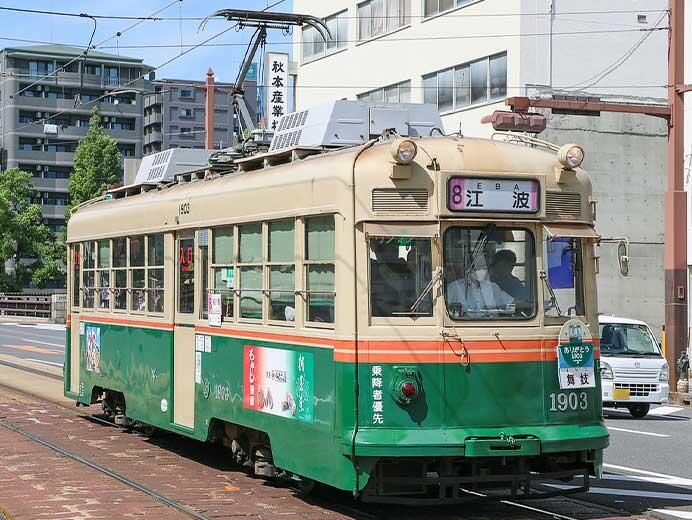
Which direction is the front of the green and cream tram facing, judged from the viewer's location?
facing the viewer and to the right of the viewer

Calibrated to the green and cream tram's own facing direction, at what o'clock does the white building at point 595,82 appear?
The white building is roughly at 8 o'clock from the green and cream tram.

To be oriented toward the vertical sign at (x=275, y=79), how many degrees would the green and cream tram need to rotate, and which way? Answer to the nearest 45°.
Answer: approximately 135° to its left

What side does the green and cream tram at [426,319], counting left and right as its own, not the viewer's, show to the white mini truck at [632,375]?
left
